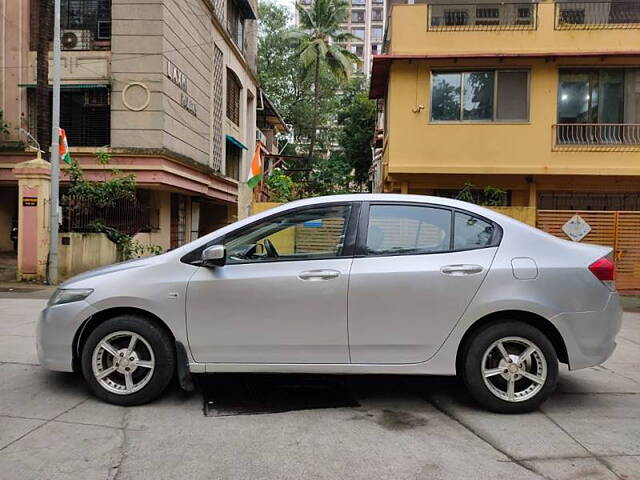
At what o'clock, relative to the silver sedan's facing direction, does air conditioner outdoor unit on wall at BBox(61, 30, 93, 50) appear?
The air conditioner outdoor unit on wall is roughly at 2 o'clock from the silver sedan.

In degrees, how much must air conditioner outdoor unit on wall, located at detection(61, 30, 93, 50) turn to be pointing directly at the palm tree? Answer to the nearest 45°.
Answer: approximately 135° to its left

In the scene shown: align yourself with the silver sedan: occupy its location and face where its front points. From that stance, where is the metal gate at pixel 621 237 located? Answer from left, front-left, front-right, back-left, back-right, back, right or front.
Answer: back-right

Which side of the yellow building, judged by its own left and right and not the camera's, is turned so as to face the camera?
front

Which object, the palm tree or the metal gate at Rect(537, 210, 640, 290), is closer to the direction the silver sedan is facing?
the palm tree

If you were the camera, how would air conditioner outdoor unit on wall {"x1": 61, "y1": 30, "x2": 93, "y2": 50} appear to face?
facing the viewer

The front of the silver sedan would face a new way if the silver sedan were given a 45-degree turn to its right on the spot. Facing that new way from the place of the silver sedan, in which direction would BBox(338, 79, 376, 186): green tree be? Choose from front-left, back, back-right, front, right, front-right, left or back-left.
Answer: front-right

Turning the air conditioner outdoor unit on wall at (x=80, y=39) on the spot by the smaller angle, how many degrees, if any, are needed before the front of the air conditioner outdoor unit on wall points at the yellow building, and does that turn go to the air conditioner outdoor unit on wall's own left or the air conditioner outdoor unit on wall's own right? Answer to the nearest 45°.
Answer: approximately 45° to the air conditioner outdoor unit on wall's own left

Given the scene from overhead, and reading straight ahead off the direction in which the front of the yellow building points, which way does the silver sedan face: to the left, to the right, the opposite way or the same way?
to the right

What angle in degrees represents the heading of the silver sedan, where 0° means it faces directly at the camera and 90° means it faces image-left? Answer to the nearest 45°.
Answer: approximately 90°

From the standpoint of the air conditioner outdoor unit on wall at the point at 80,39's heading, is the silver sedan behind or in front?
in front

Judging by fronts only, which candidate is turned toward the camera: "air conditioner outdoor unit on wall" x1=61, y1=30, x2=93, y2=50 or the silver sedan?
the air conditioner outdoor unit on wall

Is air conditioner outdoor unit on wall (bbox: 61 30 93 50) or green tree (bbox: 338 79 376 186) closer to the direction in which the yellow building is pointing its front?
the air conditioner outdoor unit on wall

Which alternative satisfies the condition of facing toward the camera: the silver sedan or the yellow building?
the yellow building
